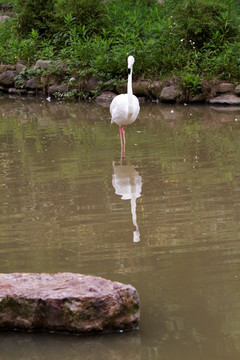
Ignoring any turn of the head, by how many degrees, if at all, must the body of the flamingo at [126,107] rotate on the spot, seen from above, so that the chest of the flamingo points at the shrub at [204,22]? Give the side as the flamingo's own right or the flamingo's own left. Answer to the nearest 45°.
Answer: approximately 135° to the flamingo's own left

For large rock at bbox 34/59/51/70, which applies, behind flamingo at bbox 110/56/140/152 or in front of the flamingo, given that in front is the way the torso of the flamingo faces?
behind

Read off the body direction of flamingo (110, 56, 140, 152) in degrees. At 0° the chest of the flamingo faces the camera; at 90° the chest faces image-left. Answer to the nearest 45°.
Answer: approximately 315°

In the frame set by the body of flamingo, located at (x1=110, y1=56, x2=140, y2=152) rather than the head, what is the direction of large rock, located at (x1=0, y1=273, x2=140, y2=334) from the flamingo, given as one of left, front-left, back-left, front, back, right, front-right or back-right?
front-right

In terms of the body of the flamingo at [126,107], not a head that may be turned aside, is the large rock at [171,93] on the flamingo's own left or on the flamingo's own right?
on the flamingo's own left

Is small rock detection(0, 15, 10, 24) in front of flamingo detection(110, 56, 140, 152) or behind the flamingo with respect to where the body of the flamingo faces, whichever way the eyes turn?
behind

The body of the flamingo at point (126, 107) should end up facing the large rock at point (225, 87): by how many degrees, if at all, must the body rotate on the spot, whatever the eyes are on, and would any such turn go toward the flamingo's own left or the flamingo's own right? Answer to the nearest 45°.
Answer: approximately 90° to the flamingo's own left
